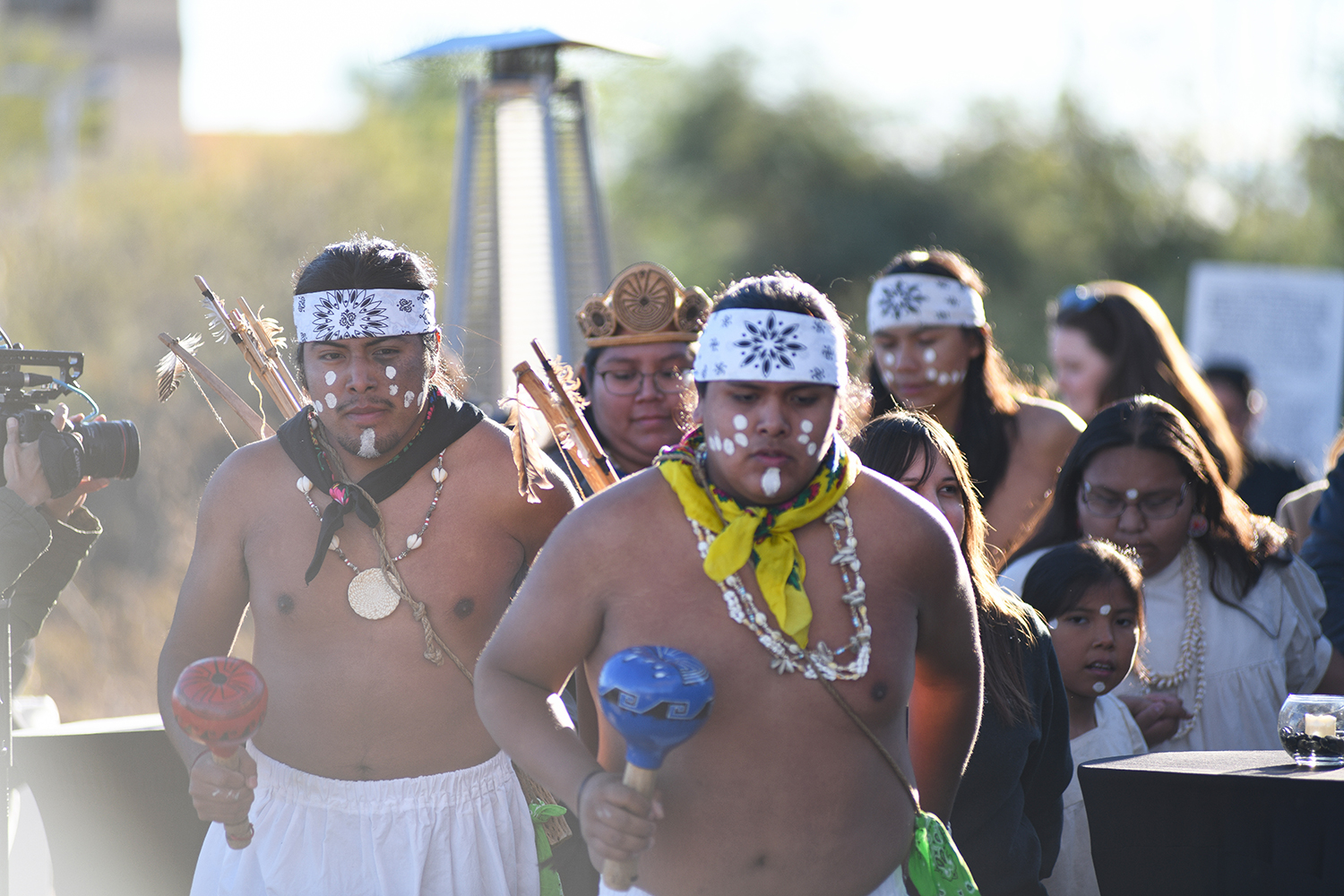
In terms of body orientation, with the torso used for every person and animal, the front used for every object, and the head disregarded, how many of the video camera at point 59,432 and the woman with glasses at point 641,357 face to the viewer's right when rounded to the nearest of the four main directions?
1

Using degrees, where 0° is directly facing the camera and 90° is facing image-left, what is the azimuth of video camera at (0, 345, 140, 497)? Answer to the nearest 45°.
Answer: approximately 270°

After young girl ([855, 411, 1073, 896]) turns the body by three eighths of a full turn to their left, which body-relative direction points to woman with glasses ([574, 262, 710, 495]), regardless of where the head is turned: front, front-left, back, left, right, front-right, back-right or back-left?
back-left

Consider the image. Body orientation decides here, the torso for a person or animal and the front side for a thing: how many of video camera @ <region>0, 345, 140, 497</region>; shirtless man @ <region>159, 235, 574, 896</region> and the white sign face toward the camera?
2

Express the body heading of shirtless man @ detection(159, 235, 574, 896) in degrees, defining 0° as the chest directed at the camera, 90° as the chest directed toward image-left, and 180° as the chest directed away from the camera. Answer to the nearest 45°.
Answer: approximately 0°

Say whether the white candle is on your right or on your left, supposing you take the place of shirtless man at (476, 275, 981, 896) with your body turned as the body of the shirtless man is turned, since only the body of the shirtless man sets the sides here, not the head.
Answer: on your left

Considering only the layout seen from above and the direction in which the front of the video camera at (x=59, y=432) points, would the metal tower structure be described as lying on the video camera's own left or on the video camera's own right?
on the video camera's own left

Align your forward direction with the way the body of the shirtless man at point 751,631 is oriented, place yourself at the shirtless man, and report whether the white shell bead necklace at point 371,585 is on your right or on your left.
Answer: on your right
